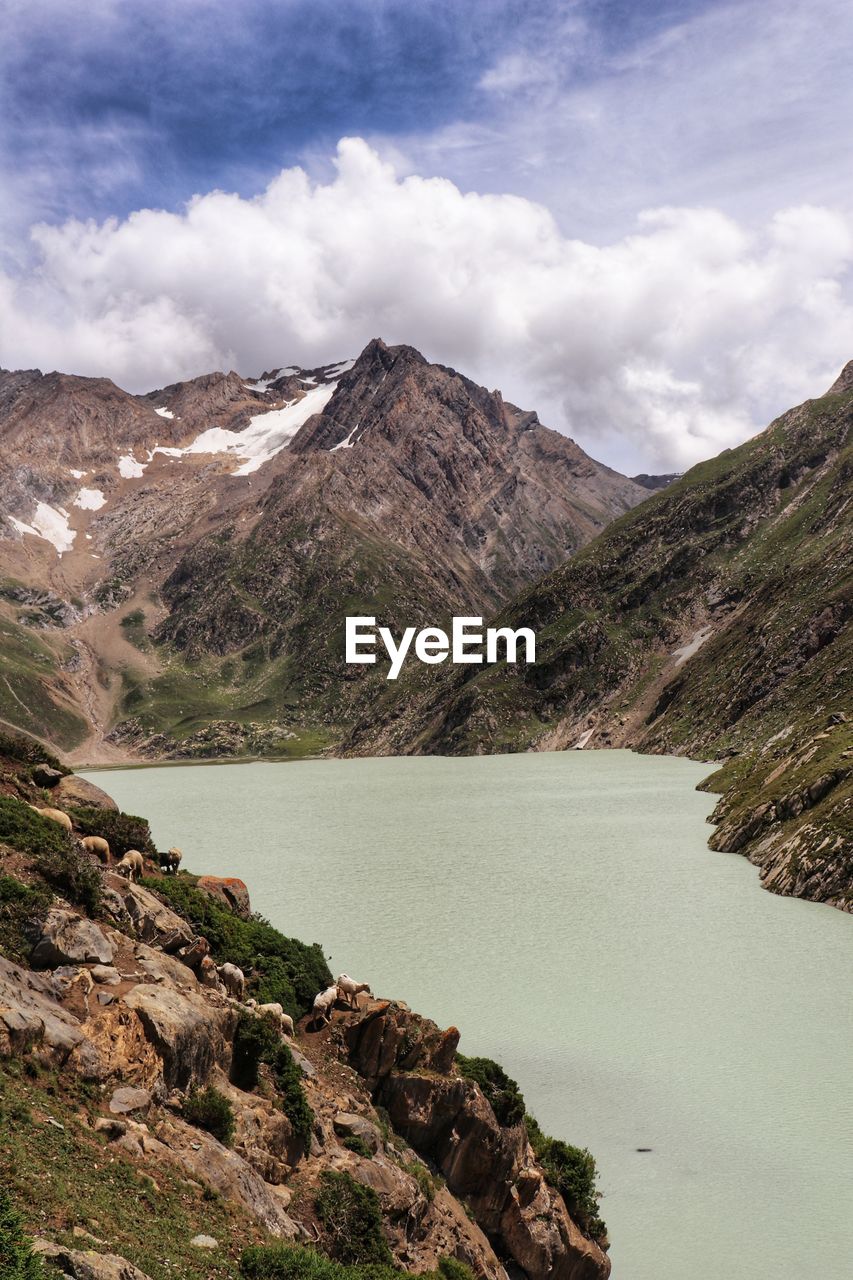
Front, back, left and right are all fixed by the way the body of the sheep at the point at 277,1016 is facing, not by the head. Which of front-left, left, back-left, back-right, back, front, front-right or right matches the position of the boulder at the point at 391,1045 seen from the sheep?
back

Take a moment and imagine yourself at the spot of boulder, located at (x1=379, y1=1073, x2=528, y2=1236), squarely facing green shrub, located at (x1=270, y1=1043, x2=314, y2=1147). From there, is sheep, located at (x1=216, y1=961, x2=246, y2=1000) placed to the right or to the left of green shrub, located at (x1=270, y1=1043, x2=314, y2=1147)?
right

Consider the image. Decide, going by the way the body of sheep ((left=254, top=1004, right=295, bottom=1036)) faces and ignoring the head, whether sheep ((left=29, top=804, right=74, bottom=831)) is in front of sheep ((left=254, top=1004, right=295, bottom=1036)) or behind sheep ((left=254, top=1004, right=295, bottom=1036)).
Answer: in front

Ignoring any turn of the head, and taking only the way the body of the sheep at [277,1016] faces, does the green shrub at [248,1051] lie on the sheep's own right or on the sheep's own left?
on the sheep's own left

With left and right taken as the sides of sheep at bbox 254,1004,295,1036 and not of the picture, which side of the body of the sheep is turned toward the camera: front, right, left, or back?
left
